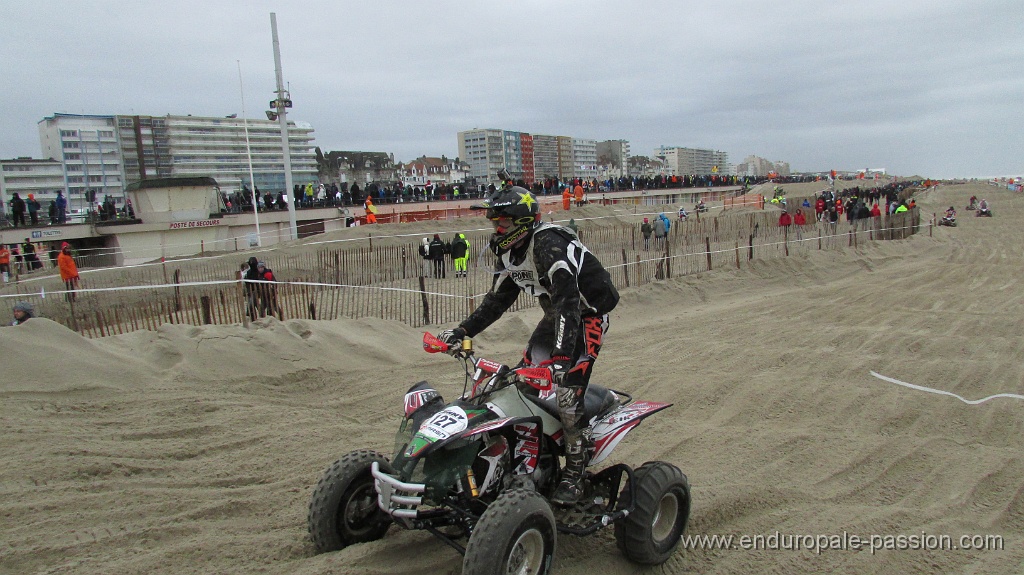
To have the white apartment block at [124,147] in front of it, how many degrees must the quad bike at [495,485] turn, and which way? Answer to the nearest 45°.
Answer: approximately 90° to its right

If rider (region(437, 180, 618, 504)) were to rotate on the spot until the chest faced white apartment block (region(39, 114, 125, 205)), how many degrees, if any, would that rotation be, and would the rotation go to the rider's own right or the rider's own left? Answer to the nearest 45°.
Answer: approximately 90° to the rider's own right

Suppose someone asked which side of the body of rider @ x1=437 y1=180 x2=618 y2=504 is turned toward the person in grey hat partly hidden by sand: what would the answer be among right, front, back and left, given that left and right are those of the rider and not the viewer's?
right

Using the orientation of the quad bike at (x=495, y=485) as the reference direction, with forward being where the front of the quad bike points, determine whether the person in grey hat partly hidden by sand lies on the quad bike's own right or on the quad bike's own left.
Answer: on the quad bike's own right

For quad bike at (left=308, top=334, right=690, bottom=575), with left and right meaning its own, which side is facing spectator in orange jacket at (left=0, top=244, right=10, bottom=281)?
right

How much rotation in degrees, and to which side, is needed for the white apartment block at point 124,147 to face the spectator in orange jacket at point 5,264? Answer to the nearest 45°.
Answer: approximately 45° to its right

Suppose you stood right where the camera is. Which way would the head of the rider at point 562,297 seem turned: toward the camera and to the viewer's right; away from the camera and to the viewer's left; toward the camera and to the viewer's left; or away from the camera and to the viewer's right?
toward the camera and to the viewer's left

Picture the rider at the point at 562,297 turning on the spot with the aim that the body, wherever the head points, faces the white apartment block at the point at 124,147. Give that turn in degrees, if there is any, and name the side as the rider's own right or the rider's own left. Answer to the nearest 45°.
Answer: approximately 90° to the rider's own right

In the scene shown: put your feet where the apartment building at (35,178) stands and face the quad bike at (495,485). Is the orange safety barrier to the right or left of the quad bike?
left

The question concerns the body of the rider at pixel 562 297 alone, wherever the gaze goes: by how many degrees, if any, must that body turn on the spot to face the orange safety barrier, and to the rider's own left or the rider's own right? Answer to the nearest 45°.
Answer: approximately 135° to the rider's own right

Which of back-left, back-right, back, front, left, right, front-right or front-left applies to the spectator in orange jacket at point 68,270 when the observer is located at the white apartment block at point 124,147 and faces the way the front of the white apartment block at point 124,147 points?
front-right

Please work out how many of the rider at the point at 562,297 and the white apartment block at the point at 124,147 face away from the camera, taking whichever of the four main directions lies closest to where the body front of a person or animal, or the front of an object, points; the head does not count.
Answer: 0

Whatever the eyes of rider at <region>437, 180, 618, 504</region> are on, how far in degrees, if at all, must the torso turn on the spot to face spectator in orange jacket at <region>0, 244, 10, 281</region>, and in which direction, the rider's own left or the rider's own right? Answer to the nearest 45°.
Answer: approximately 90° to the rider's own right

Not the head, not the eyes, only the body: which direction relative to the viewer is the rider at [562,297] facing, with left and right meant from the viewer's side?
facing the viewer and to the left of the viewer

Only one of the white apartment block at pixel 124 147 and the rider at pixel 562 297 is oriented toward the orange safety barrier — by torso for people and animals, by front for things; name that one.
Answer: the white apartment block

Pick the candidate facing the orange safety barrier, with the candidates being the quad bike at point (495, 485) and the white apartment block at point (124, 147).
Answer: the white apartment block
